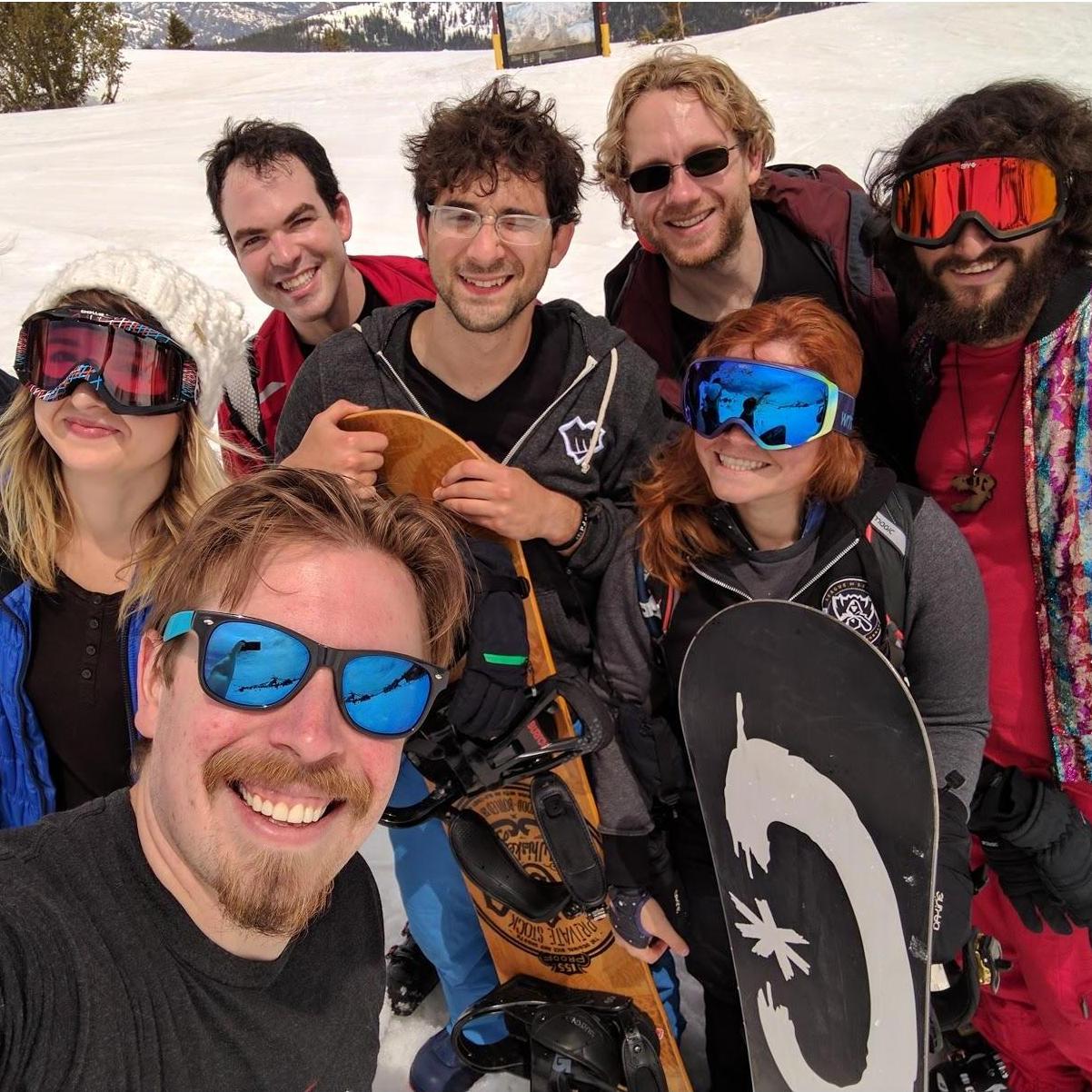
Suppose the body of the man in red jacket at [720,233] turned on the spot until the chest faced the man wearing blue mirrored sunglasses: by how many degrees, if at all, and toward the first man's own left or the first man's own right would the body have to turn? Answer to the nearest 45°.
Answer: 0° — they already face them

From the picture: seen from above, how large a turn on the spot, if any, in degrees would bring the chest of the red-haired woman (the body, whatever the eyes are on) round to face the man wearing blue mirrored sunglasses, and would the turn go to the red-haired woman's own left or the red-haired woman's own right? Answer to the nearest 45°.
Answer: approximately 45° to the red-haired woman's own right

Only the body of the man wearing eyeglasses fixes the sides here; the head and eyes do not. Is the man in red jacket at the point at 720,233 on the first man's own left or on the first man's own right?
on the first man's own left

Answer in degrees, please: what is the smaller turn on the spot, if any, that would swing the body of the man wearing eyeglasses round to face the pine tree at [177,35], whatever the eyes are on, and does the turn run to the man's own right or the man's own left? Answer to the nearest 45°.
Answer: approximately 180°

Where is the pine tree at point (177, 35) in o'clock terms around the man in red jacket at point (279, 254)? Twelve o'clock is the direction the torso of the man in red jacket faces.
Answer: The pine tree is roughly at 6 o'clock from the man in red jacket.

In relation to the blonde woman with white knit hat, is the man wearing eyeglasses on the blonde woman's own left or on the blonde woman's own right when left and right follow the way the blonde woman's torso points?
on the blonde woman's own left

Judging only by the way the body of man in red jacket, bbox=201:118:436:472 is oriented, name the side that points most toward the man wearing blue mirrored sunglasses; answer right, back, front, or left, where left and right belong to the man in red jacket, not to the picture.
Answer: front

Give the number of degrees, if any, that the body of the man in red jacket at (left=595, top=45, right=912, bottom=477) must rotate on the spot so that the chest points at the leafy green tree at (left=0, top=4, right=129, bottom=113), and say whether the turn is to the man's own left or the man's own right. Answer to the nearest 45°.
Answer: approximately 135° to the man's own right

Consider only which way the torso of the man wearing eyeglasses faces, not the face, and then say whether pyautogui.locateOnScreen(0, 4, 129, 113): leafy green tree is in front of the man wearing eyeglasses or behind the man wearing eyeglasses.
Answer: behind

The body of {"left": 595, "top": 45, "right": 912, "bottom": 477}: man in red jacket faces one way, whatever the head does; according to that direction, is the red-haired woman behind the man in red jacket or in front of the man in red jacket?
in front

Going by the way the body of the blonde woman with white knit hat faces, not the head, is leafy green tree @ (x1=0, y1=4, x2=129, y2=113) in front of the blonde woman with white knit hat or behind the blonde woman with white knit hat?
behind

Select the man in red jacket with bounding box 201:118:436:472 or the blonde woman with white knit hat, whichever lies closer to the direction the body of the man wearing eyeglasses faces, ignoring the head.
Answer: the blonde woman with white knit hat
